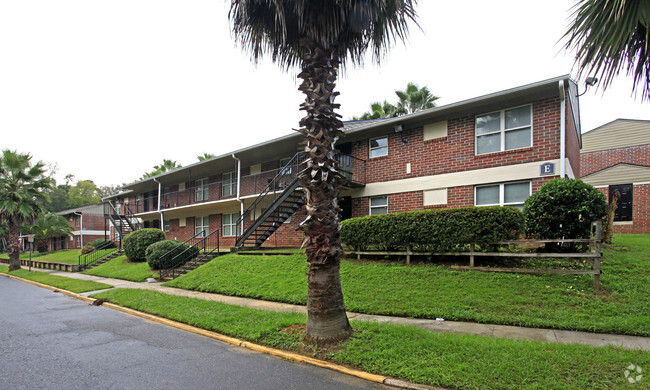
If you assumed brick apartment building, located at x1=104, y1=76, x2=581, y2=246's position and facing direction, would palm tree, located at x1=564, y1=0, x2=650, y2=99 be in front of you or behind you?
in front

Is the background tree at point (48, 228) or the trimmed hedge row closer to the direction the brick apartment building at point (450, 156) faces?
the trimmed hedge row

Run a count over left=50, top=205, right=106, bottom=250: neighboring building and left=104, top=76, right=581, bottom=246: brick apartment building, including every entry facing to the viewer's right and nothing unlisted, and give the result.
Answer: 0

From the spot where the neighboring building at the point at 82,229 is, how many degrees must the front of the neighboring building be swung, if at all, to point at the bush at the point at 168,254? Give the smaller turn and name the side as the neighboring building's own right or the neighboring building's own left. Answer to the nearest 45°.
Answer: approximately 45° to the neighboring building's own left

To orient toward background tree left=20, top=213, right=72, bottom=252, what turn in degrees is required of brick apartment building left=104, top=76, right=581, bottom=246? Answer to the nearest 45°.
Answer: approximately 90° to its right

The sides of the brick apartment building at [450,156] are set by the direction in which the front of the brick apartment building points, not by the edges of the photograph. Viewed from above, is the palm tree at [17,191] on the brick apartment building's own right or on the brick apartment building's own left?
on the brick apartment building's own right
